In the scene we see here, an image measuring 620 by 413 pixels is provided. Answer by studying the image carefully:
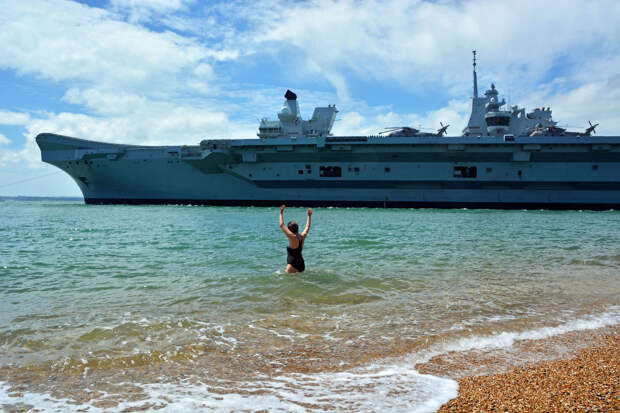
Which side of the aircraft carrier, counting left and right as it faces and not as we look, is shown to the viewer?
left
